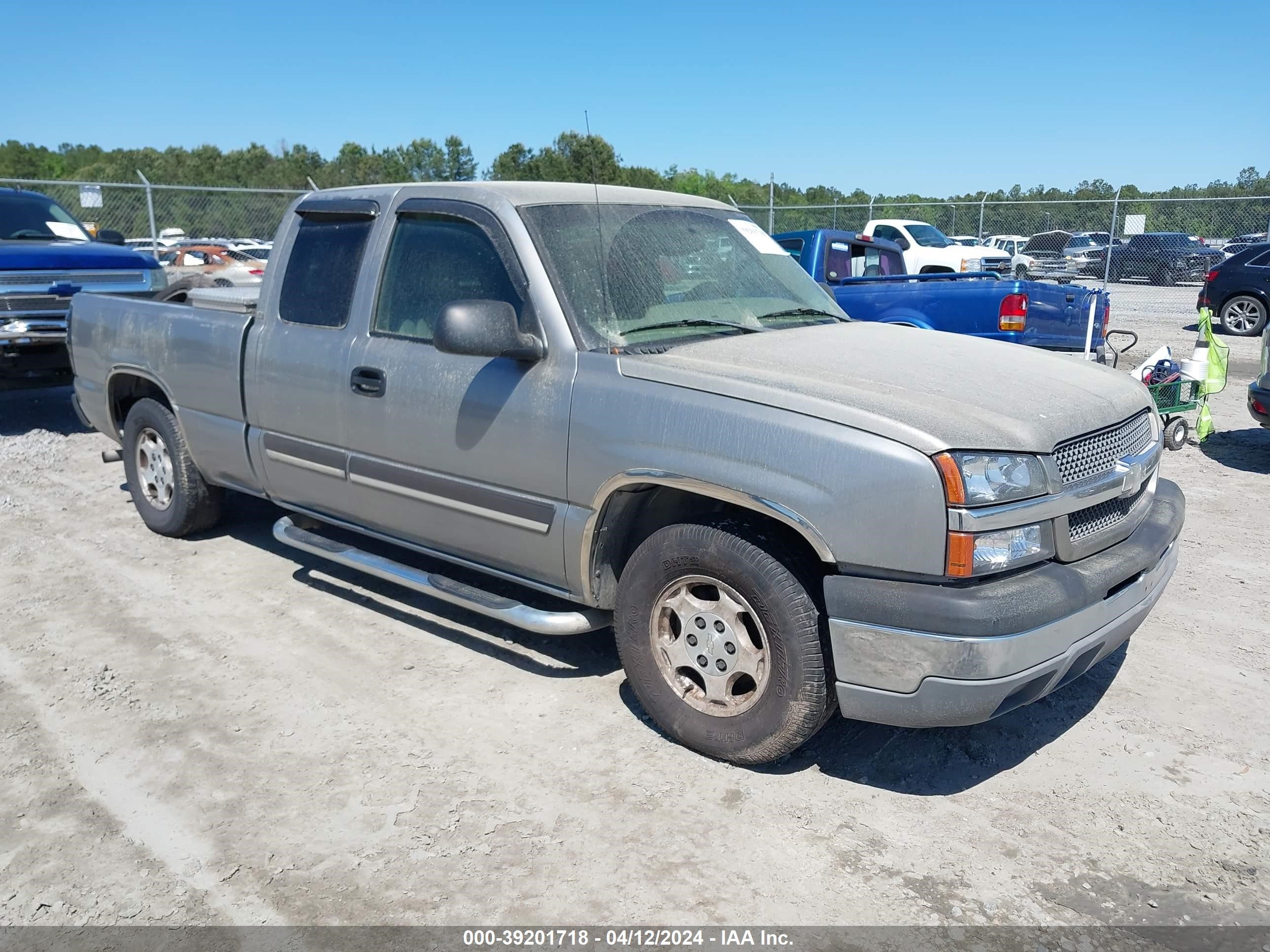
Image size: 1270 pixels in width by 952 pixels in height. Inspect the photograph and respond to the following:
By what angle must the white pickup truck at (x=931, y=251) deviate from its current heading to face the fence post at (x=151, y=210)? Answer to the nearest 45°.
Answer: approximately 90° to its right

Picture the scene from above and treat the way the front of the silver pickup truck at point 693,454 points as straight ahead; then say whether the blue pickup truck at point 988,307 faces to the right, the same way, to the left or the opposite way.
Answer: the opposite way

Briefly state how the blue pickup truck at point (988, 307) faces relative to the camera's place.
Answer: facing away from the viewer and to the left of the viewer

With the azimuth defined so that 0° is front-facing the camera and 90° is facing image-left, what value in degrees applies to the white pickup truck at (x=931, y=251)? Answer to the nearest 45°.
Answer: approximately 315°

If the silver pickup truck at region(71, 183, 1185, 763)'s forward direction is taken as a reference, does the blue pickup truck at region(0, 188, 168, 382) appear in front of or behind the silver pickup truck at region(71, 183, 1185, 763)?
behind

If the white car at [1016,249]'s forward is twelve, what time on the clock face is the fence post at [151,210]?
The fence post is roughly at 3 o'clock from the white car.

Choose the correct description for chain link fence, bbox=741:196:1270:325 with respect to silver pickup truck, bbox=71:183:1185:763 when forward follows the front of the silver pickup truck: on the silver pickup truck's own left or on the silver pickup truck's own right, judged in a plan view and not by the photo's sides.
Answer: on the silver pickup truck's own left

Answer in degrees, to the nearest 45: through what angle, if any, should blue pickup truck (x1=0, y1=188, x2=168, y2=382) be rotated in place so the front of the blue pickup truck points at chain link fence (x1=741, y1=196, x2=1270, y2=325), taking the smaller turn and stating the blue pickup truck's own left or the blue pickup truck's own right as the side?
approximately 45° to the blue pickup truck's own left

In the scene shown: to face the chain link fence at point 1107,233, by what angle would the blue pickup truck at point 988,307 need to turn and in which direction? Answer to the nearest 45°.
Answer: approximately 45° to its right

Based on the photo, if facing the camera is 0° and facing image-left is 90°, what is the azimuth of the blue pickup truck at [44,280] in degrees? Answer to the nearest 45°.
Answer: approximately 315°
